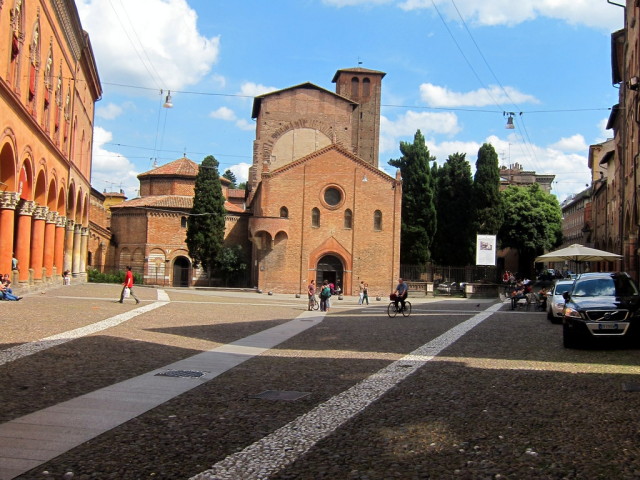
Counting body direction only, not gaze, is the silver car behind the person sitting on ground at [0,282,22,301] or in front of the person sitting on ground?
in front

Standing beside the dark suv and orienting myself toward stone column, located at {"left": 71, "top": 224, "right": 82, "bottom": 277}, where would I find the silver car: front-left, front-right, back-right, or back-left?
front-right

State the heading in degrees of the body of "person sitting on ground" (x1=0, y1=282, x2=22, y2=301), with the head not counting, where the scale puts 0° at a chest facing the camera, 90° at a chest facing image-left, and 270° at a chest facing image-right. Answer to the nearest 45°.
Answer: approximately 270°

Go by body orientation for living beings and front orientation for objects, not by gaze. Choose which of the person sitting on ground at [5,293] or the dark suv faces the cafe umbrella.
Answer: the person sitting on ground

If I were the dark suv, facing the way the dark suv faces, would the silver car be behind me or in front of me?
behind

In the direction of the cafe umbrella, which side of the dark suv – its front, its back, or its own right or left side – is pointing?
back

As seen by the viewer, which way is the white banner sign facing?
toward the camera

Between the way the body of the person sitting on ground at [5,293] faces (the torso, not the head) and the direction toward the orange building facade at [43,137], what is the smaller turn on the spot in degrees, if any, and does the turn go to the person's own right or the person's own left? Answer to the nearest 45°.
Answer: approximately 90° to the person's own left

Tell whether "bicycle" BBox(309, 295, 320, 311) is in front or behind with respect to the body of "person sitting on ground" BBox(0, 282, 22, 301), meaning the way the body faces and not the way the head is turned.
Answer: in front

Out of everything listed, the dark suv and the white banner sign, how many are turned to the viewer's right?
0

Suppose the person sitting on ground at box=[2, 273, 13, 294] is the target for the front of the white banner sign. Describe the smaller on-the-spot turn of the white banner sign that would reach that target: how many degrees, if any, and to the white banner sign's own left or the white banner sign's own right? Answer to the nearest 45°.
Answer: approximately 45° to the white banner sign's own right

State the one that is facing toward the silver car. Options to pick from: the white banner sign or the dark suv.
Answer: the white banner sign

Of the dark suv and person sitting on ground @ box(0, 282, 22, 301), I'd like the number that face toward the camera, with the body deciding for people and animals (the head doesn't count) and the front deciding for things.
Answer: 1

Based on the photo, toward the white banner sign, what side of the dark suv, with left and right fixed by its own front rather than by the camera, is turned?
back

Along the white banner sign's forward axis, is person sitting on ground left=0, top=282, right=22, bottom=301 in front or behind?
in front
